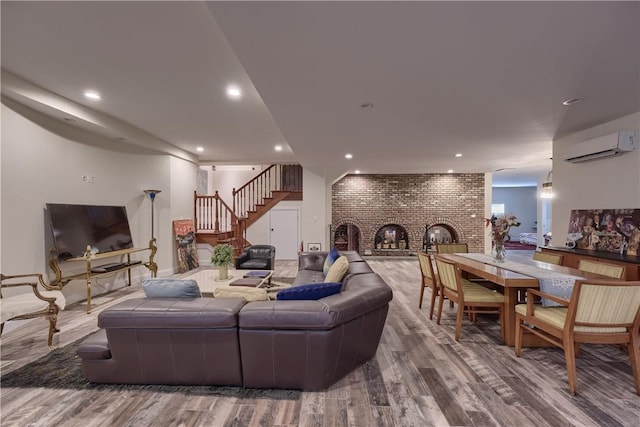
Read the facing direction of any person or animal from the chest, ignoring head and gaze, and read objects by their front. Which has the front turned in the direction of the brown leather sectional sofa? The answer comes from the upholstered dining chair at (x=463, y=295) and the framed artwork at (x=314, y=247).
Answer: the framed artwork

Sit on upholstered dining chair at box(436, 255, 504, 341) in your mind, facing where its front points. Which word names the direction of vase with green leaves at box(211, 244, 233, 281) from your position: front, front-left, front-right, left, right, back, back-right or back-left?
back-left

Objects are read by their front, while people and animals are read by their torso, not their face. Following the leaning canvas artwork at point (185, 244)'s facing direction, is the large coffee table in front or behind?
in front

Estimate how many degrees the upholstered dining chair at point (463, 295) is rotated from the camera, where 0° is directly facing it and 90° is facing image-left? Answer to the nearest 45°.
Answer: approximately 225°

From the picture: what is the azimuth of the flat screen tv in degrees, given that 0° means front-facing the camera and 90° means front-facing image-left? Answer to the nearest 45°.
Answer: approximately 315°

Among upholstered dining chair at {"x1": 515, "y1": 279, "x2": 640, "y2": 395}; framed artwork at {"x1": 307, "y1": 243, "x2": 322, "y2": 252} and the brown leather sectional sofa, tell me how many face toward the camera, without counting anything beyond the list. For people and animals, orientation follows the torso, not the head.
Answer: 1

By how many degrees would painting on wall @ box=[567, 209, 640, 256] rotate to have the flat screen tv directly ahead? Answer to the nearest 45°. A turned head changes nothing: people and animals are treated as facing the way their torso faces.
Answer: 0° — it already faces it

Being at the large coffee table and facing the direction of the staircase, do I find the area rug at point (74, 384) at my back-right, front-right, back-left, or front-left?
back-left

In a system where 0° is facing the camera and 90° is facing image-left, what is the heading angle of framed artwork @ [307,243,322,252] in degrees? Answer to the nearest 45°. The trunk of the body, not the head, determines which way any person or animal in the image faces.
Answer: approximately 0°

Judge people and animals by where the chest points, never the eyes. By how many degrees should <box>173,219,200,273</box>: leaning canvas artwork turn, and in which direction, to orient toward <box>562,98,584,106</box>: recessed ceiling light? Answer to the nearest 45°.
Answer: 0° — it already faces it
